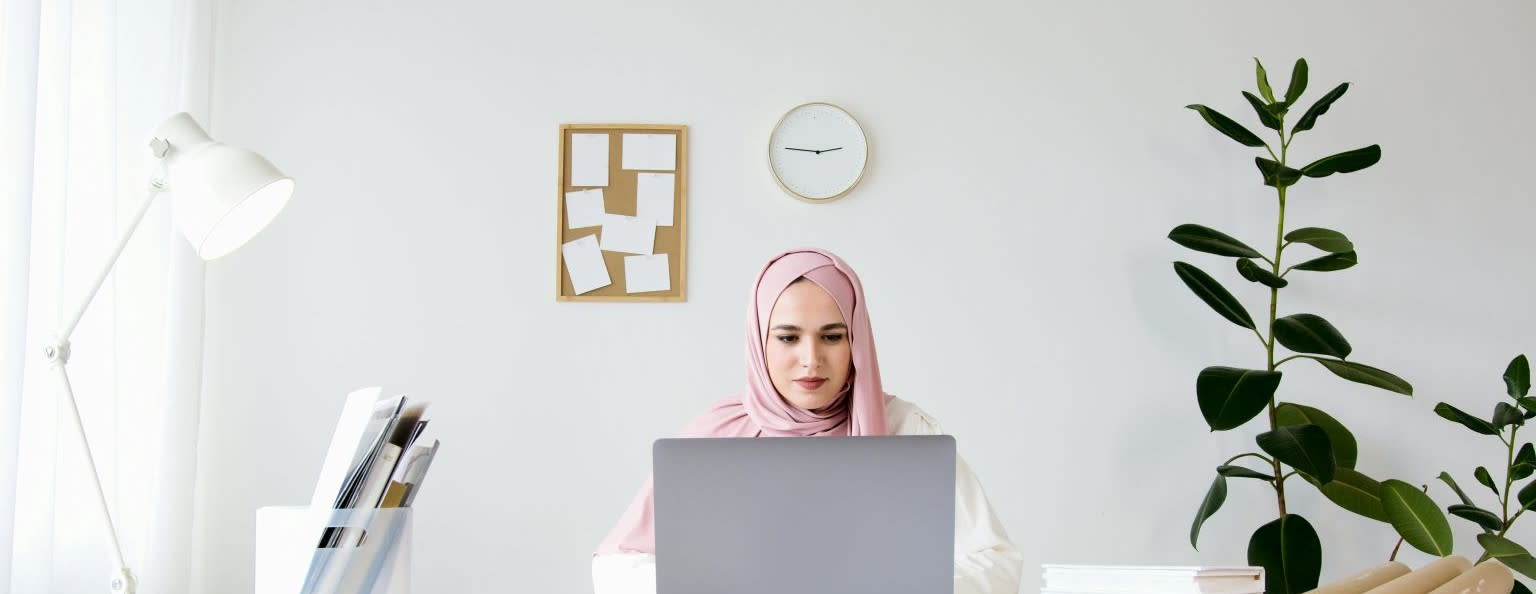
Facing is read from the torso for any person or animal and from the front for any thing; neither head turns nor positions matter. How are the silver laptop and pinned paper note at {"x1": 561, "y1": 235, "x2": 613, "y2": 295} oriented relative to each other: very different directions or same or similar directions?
very different directions

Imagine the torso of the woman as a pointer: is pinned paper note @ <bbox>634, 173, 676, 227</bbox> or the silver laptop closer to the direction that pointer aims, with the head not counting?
the silver laptop

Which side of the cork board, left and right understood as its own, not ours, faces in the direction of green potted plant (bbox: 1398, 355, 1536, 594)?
left

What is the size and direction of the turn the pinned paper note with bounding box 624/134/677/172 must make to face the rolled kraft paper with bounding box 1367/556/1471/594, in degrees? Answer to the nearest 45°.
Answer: approximately 45° to its left

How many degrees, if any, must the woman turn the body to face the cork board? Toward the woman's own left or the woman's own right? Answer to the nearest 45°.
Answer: approximately 135° to the woman's own right

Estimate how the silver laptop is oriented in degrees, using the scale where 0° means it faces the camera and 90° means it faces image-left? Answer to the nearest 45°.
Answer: approximately 180°

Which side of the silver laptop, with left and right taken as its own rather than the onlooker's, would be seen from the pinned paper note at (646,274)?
front

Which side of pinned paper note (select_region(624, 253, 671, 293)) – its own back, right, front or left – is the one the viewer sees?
front

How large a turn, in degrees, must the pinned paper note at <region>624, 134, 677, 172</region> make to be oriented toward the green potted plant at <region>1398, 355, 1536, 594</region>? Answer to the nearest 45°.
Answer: approximately 90° to its left

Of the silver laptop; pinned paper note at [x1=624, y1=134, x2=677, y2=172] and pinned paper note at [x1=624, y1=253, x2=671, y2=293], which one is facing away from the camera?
the silver laptop

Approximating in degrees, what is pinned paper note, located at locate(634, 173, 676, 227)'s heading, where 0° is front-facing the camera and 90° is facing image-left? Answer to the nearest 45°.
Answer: approximately 0°
